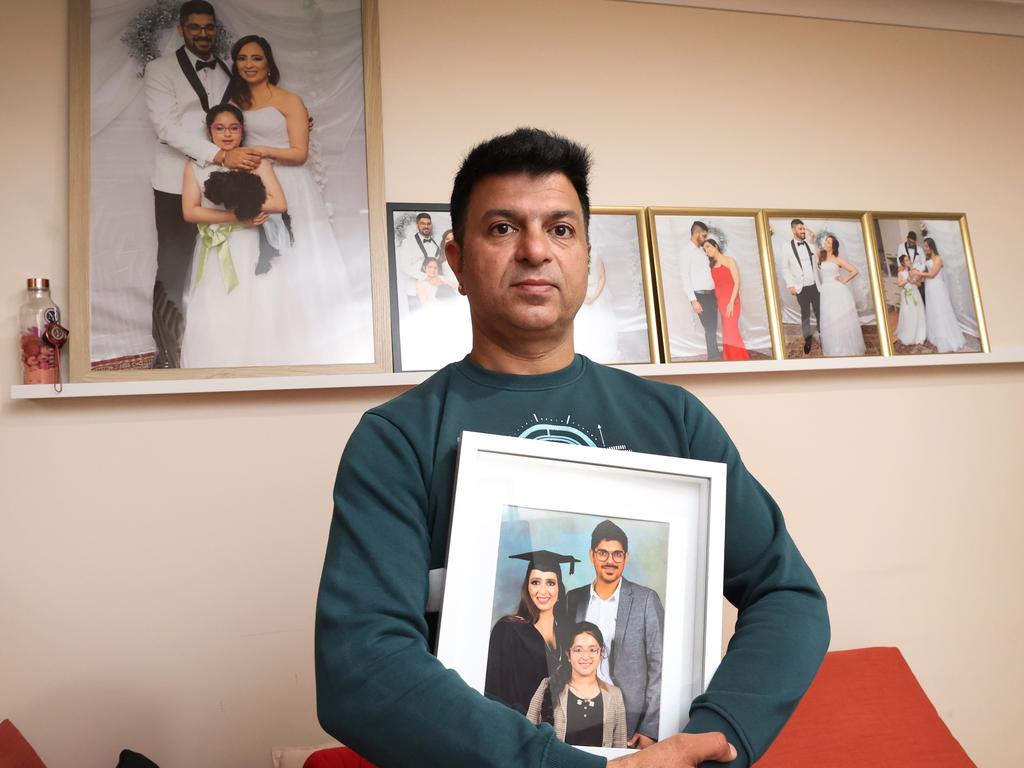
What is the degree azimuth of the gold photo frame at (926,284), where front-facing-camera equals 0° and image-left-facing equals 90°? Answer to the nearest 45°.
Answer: approximately 0°

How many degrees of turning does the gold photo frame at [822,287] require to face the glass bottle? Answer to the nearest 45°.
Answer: approximately 45° to its right

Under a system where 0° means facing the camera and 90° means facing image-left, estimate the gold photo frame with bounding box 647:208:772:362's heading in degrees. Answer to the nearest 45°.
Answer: approximately 0°

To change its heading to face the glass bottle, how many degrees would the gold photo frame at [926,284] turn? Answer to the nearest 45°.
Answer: approximately 45° to its right

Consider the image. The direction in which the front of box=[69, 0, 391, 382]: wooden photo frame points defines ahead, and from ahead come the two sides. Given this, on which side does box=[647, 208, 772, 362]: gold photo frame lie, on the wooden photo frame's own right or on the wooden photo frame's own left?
on the wooden photo frame's own left

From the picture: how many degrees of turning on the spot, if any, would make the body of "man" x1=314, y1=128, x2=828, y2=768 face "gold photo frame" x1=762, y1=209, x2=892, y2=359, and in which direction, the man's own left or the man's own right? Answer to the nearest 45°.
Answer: approximately 135° to the man's own left
